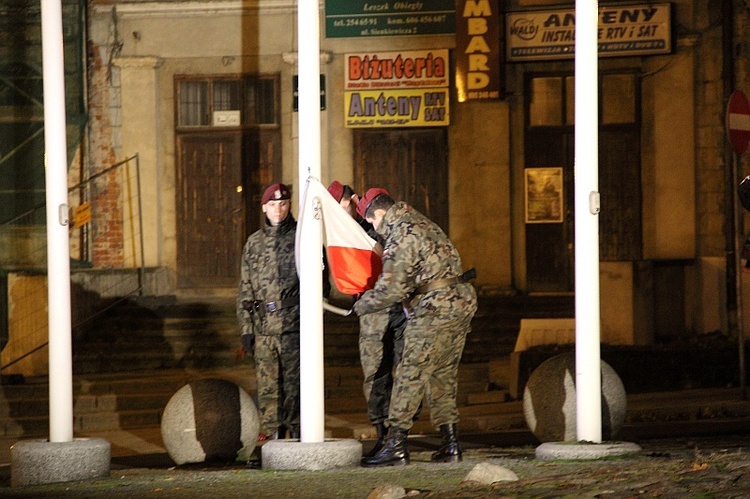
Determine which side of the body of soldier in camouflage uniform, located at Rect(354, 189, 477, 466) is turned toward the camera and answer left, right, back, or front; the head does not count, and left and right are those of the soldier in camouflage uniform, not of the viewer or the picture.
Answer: left

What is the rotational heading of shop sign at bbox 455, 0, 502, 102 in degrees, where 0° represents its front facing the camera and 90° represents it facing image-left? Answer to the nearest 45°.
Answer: approximately 0°

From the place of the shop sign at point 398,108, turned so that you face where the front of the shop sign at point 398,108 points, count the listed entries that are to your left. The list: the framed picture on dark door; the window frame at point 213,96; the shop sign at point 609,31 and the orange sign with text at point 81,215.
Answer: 2

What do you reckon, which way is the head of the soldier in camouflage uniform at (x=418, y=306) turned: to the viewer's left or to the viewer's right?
to the viewer's left

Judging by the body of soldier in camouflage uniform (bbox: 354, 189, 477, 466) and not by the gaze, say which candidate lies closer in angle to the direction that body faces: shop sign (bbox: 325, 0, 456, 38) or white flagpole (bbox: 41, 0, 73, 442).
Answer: the white flagpole
